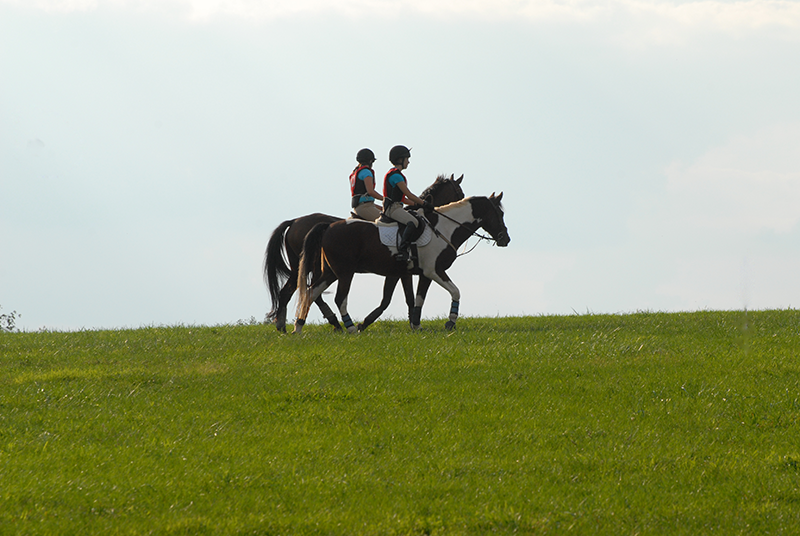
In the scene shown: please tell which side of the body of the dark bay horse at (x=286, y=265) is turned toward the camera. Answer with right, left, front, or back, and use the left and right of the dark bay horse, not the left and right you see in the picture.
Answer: right

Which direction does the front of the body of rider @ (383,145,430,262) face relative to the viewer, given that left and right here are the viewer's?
facing to the right of the viewer

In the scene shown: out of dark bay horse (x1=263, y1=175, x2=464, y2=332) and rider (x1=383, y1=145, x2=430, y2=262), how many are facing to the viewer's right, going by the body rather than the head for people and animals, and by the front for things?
2

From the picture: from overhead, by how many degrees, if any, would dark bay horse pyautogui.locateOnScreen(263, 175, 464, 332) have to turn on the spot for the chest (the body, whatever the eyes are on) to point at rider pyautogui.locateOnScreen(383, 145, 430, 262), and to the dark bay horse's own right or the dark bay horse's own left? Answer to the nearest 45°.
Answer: approximately 45° to the dark bay horse's own right

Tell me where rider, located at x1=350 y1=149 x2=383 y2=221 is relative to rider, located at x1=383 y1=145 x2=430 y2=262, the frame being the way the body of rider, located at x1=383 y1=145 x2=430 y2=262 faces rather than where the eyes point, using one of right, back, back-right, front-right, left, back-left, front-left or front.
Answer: back-left

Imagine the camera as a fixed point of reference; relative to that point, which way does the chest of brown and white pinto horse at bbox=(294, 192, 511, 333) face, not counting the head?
to the viewer's right

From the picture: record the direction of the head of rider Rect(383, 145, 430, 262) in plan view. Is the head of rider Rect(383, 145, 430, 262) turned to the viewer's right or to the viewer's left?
to the viewer's right
